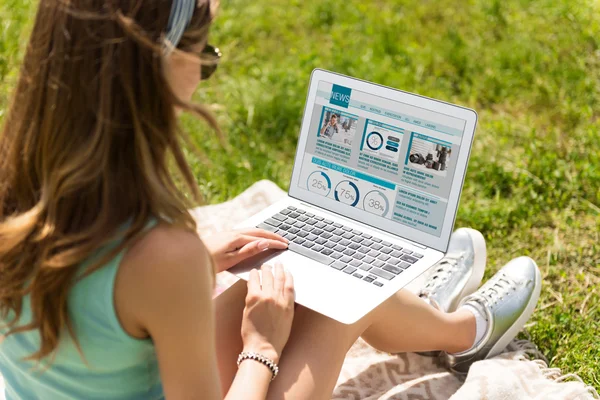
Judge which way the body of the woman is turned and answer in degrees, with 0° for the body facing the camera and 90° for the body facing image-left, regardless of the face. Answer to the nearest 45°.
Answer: approximately 225°

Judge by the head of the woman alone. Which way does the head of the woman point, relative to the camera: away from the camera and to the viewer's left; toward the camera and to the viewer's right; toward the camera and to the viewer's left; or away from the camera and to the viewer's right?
away from the camera and to the viewer's right

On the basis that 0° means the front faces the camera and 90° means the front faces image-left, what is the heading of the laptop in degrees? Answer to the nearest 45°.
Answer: approximately 45°
